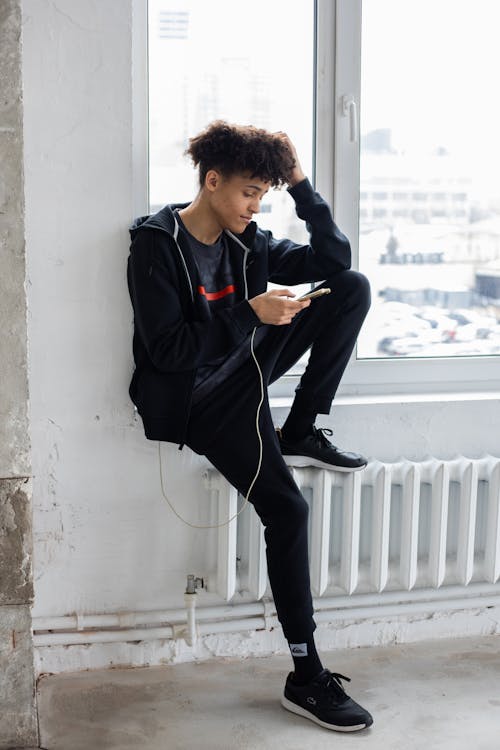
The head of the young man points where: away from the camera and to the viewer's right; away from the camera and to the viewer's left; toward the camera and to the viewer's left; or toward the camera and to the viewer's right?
toward the camera and to the viewer's right

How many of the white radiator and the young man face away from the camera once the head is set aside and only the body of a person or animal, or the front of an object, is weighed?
0

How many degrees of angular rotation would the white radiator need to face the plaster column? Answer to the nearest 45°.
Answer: approximately 45° to its right

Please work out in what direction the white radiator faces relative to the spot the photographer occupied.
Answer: facing the viewer

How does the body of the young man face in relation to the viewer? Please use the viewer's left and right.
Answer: facing the viewer and to the right of the viewer
